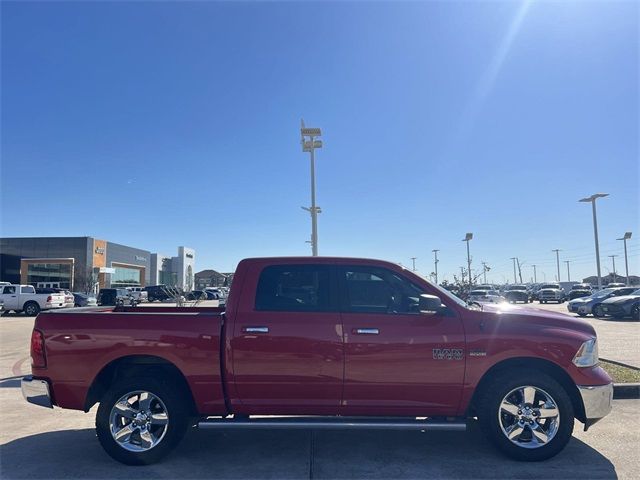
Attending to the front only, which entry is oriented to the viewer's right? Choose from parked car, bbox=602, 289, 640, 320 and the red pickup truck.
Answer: the red pickup truck

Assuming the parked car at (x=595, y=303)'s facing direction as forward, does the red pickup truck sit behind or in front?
in front

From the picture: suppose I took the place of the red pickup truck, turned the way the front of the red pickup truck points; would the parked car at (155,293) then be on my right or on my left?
on my left

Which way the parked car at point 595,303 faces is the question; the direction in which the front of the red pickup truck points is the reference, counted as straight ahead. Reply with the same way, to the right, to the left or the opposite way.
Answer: the opposite way

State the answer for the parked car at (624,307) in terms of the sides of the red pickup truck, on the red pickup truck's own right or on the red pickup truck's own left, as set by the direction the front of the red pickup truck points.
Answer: on the red pickup truck's own left

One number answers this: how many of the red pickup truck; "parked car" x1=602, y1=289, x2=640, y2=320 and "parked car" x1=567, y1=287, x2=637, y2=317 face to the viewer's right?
1

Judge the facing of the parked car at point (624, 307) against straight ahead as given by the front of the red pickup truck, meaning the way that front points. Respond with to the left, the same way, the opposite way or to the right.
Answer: the opposite way

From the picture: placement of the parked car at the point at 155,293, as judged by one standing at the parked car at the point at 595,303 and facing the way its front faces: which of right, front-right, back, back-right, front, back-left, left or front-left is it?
front-right

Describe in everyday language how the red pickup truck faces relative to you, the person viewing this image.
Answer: facing to the right of the viewer

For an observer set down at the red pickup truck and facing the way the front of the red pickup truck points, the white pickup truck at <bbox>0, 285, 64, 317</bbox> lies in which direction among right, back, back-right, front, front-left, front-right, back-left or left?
back-left

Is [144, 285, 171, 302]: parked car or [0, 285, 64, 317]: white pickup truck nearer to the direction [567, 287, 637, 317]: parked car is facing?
the white pickup truck
